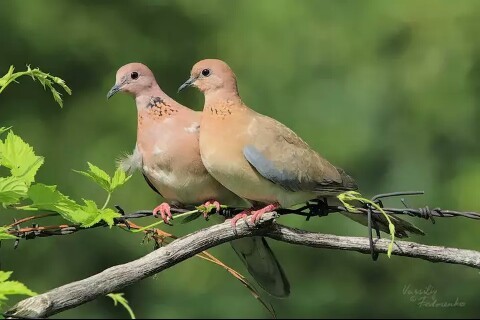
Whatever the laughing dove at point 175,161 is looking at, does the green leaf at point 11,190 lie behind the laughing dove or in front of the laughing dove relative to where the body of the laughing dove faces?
in front

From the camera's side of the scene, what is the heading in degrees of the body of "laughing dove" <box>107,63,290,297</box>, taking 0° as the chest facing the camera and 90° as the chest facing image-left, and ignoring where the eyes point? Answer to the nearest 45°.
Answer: approximately 45°

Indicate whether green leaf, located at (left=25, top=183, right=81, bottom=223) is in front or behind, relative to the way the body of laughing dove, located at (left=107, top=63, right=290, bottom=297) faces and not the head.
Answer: in front

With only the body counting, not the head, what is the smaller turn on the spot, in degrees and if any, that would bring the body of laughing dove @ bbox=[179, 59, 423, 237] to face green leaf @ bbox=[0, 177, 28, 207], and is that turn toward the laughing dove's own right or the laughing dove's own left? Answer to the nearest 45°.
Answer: approximately 45° to the laughing dove's own left

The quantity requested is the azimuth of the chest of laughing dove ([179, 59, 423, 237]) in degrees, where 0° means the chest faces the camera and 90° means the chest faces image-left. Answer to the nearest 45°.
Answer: approximately 90°

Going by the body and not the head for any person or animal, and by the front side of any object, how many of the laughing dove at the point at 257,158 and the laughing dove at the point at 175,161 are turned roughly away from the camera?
0
